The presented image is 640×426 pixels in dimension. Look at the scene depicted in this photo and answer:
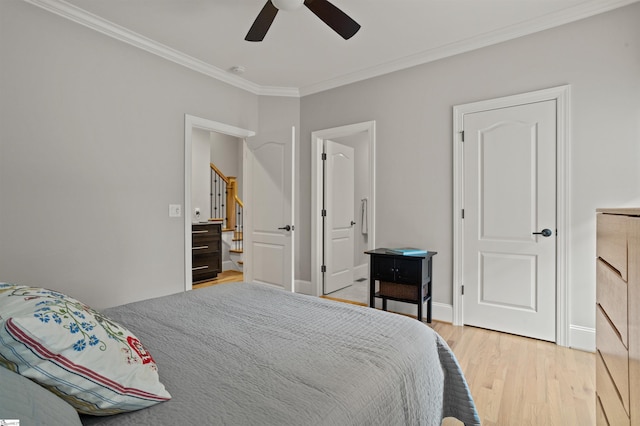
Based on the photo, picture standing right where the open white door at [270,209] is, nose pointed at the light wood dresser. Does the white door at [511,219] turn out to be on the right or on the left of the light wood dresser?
left

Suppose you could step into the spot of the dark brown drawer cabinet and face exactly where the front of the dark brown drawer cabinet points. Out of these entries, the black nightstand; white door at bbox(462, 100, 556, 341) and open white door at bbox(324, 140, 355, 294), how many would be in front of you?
3

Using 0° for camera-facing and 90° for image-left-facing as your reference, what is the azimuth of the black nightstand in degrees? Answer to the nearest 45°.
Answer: approximately 45°

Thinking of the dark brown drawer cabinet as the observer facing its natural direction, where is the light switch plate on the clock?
The light switch plate is roughly at 2 o'clock from the dark brown drawer cabinet.

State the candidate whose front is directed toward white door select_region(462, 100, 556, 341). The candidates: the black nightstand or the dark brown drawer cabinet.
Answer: the dark brown drawer cabinet

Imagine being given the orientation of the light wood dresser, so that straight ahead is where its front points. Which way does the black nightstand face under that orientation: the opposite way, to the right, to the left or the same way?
to the left

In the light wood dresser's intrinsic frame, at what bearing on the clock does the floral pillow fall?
The floral pillow is roughly at 10 o'clock from the light wood dresser.

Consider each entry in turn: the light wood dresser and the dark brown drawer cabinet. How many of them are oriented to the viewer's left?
1

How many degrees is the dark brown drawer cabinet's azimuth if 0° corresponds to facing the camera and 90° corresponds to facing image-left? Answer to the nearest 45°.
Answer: approximately 315°

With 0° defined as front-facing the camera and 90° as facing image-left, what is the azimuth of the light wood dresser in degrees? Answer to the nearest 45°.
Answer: approximately 90°

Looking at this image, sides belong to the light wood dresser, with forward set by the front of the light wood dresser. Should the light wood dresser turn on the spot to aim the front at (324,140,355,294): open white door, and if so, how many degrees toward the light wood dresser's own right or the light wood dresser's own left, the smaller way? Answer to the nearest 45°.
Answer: approximately 45° to the light wood dresser's own right

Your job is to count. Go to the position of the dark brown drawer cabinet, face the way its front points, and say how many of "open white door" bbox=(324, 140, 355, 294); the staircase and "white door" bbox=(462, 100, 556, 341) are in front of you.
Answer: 2

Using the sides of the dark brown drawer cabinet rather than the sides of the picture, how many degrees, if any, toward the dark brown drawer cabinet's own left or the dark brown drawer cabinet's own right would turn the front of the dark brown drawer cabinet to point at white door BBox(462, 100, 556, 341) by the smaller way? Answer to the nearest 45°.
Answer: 0° — it already faces it
